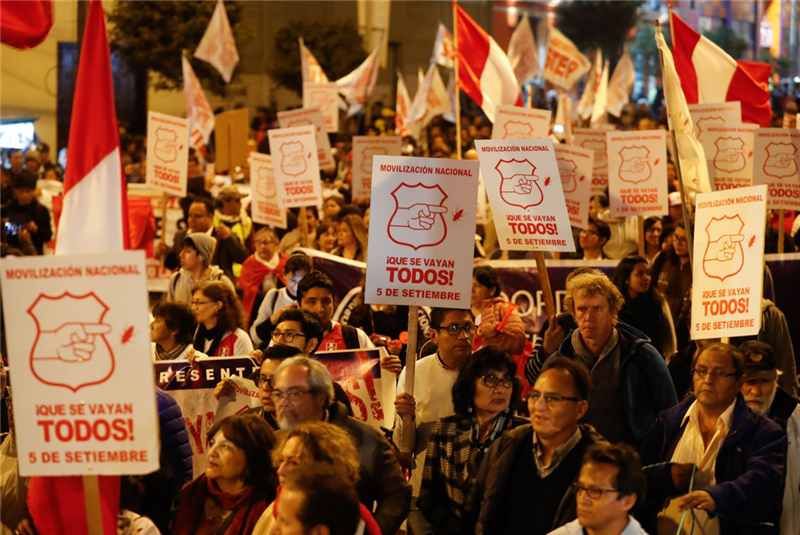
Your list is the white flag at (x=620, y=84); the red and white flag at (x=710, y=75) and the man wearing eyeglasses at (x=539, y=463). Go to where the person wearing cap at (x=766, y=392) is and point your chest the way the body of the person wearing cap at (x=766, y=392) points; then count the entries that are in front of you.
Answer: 1

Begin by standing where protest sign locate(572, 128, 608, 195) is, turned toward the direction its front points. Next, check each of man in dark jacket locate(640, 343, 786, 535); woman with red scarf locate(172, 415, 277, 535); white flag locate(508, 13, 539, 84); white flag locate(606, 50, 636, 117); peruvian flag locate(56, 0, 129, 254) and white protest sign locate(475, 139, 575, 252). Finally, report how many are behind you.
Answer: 2

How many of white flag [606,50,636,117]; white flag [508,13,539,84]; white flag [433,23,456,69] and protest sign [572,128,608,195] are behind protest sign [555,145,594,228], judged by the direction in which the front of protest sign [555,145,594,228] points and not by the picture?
4

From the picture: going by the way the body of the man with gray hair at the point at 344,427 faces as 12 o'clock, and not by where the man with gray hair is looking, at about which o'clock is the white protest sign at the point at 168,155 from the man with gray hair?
The white protest sign is roughly at 4 o'clock from the man with gray hair.

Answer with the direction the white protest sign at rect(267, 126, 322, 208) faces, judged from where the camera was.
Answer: facing the viewer

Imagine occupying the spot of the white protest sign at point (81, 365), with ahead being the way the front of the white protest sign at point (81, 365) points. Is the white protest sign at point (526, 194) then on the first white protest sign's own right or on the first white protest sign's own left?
on the first white protest sign's own left

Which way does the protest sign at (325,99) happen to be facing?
toward the camera

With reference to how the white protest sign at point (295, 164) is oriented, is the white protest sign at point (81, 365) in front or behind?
in front

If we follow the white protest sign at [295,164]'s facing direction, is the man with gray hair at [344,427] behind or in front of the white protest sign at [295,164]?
in front

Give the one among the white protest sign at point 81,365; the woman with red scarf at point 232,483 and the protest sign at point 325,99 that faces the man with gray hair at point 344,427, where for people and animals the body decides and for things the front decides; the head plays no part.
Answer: the protest sign

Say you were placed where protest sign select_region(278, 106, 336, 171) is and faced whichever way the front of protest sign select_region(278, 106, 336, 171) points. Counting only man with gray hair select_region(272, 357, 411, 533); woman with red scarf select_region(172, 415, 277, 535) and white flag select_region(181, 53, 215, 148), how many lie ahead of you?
2

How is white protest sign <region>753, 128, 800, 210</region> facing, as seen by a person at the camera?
facing the viewer

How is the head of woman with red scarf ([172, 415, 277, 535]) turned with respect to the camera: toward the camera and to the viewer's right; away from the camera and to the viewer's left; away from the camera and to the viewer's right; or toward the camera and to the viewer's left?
toward the camera and to the viewer's left
